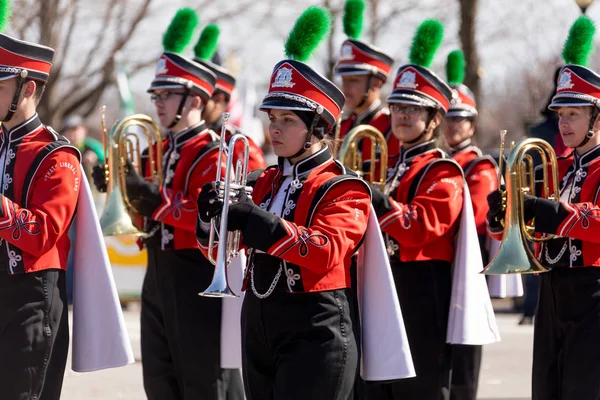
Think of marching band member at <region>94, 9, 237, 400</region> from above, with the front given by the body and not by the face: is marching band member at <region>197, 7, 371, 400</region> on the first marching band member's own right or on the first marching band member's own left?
on the first marching band member's own left

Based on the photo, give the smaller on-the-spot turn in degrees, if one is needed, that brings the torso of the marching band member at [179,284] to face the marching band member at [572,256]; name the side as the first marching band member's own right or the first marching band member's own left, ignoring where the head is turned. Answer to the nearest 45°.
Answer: approximately 90° to the first marching band member's own left

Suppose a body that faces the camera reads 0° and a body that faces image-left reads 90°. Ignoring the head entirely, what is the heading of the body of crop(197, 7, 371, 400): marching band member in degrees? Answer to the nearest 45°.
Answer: approximately 45°

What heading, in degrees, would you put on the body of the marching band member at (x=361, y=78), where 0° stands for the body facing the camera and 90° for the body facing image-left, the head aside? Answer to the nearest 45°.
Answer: approximately 45°
